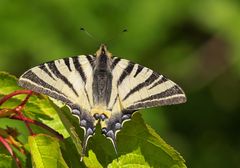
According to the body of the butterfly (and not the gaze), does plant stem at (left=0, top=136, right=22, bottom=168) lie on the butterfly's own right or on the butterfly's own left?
on the butterfly's own left

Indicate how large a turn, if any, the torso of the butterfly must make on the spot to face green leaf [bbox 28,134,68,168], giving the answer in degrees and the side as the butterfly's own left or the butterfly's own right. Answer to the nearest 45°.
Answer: approximately 135° to the butterfly's own left

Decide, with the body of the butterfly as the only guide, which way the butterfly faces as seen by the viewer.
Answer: away from the camera
